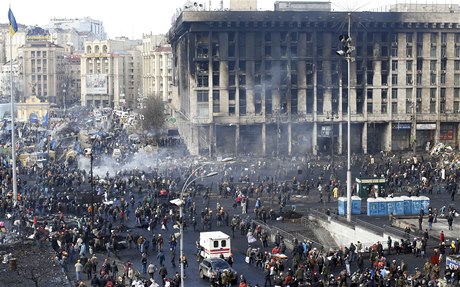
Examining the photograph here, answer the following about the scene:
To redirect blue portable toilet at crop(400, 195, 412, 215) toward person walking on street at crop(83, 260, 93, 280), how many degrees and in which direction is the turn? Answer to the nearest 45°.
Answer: approximately 45° to its right

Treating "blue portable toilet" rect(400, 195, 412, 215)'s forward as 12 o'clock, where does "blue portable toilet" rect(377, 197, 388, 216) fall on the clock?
"blue portable toilet" rect(377, 197, 388, 216) is roughly at 3 o'clock from "blue portable toilet" rect(400, 195, 412, 215).

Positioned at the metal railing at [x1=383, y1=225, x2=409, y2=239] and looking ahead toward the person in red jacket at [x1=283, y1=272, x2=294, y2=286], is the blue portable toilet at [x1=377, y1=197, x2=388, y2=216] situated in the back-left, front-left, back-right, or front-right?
back-right

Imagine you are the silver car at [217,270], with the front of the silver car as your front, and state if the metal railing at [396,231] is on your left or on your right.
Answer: on your left
